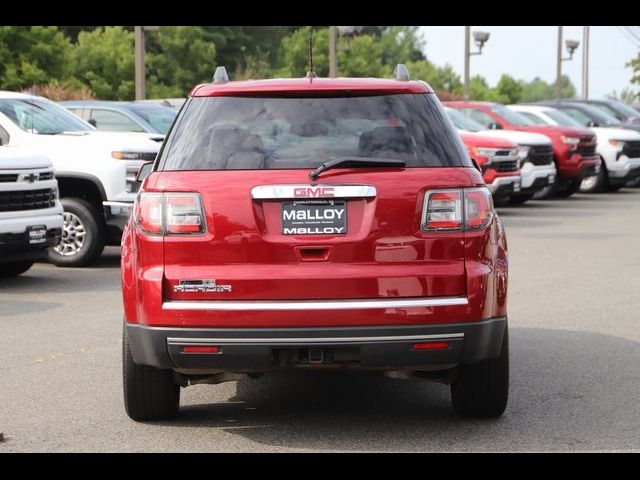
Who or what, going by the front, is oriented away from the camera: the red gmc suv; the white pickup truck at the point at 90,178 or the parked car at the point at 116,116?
the red gmc suv

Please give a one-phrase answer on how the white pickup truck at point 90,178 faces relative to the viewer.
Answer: facing the viewer and to the right of the viewer

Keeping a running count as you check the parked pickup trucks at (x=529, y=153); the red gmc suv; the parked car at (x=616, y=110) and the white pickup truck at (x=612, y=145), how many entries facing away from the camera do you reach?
1

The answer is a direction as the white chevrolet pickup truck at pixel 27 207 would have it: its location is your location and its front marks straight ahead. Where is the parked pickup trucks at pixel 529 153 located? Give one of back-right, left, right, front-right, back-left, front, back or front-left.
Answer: left

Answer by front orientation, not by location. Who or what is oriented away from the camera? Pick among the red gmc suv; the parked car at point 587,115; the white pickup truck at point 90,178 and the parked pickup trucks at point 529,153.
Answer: the red gmc suv

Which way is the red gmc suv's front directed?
away from the camera

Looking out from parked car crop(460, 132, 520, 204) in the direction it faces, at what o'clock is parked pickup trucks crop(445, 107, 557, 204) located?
The parked pickup trucks is roughly at 8 o'clock from the parked car.

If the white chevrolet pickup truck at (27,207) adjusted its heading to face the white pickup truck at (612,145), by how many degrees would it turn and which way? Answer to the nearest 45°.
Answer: approximately 90° to its left

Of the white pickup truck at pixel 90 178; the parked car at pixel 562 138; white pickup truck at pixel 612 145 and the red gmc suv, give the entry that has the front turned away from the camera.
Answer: the red gmc suv

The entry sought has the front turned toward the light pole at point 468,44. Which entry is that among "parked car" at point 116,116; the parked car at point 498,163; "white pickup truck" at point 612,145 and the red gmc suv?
the red gmc suv

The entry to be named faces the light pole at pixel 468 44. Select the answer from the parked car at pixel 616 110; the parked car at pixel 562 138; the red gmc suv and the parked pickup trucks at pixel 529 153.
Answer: the red gmc suv

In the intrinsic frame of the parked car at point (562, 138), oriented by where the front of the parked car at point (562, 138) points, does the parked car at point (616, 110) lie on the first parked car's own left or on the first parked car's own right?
on the first parked car's own left

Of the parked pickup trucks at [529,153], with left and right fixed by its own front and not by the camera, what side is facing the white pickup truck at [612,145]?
left

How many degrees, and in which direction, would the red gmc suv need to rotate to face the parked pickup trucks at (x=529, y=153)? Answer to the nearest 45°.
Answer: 0° — it already faces it
